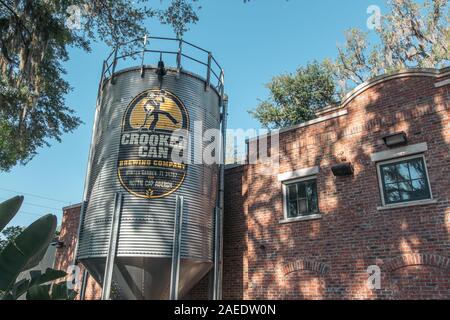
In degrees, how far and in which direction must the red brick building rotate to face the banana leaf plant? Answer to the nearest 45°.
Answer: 0° — it already faces it

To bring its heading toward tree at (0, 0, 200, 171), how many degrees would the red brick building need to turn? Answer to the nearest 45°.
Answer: approximately 45° to its right

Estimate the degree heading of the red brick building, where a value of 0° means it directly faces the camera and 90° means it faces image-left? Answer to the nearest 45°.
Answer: approximately 45°

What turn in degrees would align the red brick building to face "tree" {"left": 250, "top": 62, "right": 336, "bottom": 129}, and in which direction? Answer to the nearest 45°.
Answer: approximately 135° to its right
